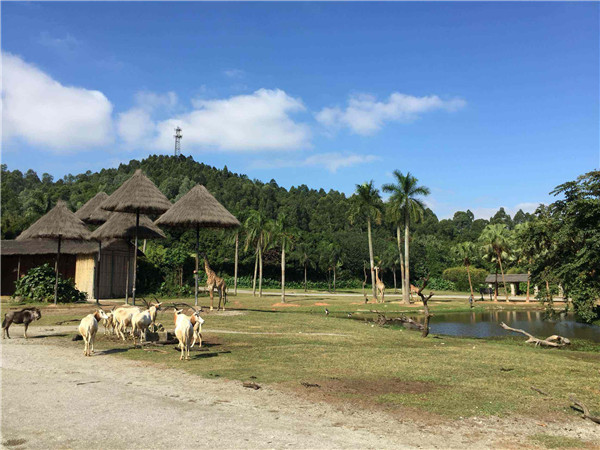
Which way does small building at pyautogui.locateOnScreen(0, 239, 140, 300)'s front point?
toward the camera

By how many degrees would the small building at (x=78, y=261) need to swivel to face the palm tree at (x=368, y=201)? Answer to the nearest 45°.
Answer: approximately 90° to its left

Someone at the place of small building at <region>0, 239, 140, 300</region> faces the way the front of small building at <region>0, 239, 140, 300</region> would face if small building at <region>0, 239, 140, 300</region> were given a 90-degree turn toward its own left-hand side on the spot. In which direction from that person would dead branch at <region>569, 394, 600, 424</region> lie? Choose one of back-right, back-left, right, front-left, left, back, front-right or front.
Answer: right

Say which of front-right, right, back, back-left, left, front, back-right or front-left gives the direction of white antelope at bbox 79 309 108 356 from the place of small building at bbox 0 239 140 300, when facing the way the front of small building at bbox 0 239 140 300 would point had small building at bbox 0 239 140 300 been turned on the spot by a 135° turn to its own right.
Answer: back-left

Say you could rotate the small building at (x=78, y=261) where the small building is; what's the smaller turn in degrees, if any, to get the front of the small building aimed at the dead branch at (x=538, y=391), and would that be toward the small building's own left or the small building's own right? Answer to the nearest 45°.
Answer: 0° — it already faces it
